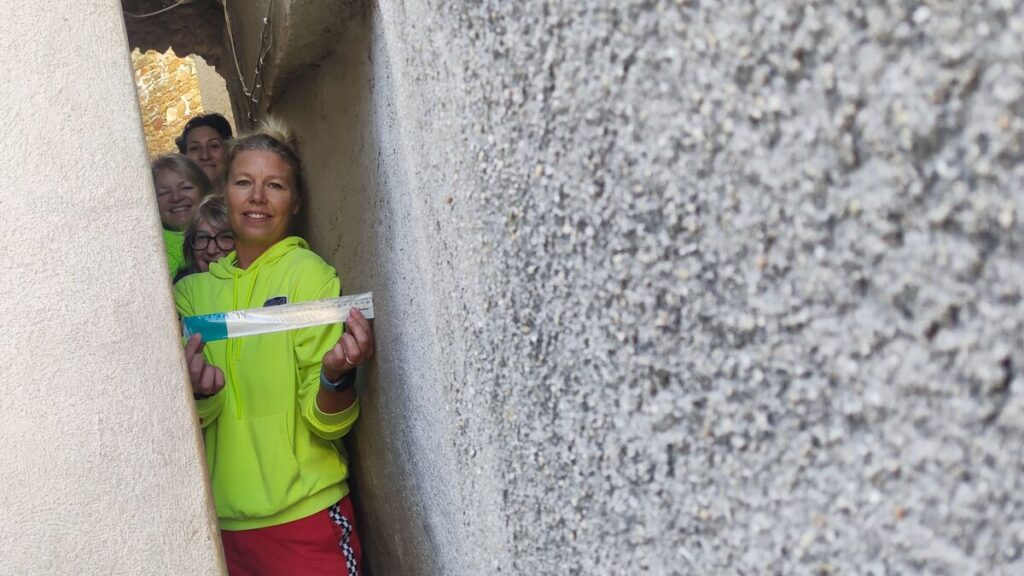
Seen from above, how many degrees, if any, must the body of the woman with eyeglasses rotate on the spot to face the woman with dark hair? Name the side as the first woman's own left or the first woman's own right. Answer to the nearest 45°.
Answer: approximately 180°

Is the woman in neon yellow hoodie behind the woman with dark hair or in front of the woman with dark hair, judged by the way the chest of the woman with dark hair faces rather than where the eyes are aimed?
in front

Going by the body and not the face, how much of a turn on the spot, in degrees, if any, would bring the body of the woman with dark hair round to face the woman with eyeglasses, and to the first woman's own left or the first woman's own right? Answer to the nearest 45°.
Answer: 0° — they already face them

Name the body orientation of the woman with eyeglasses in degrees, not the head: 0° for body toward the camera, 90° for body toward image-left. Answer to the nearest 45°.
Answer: approximately 0°

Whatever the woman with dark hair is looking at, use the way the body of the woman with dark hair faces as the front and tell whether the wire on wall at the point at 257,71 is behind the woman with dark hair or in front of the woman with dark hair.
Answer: behind

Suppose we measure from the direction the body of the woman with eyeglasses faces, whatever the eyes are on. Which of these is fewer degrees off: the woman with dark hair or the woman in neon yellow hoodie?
the woman in neon yellow hoodie

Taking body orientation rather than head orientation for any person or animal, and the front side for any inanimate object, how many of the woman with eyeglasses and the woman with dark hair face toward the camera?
2

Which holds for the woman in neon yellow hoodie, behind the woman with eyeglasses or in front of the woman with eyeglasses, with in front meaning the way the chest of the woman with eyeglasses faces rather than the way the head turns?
in front
